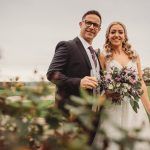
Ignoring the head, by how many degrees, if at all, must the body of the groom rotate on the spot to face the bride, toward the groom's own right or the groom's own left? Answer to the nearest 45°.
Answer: approximately 90° to the groom's own left

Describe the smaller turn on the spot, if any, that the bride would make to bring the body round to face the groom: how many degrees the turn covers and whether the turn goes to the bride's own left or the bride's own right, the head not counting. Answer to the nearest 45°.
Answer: approximately 45° to the bride's own right

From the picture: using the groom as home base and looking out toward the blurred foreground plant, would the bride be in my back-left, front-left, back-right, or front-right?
back-left

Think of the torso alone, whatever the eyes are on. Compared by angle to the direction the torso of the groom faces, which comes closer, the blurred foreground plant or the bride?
the blurred foreground plant

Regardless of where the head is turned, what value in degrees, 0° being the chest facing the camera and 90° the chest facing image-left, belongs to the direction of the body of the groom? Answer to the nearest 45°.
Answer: approximately 315°

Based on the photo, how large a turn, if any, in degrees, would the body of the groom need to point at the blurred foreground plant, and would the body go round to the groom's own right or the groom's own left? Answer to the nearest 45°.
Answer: approximately 45° to the groom's own right

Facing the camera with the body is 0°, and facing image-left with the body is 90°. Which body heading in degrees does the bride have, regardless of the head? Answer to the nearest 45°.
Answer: approximately 0°
